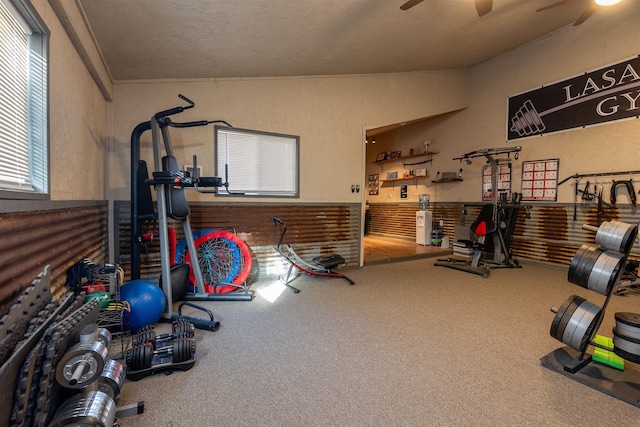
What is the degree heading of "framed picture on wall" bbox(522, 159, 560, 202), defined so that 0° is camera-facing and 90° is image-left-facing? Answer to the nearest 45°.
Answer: approximately 45°

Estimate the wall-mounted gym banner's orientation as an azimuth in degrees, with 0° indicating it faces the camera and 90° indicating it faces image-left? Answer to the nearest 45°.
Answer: approximately 45°

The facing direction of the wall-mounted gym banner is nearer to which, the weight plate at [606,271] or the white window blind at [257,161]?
the white window blind

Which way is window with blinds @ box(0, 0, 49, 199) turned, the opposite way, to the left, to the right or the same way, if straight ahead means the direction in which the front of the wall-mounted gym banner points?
the opposite way

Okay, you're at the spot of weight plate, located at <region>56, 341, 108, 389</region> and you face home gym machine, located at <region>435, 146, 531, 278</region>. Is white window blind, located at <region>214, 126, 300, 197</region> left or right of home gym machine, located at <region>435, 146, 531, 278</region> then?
left

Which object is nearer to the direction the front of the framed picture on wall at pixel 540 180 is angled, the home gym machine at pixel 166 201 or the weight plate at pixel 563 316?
the home gym machine

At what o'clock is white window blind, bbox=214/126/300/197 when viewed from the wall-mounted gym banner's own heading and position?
The white window blind is roughly at 12 o'clock from the wall-mounted gym banner.

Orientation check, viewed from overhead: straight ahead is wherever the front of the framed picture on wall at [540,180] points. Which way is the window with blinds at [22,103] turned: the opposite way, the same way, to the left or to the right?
the opposite way

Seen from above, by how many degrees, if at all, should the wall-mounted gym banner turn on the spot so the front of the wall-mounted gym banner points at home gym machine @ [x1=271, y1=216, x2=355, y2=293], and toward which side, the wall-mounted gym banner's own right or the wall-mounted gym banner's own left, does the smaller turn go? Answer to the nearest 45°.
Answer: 0° — it already faces it

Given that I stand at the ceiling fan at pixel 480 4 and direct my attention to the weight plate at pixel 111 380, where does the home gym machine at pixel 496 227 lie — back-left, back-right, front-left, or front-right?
back-right
